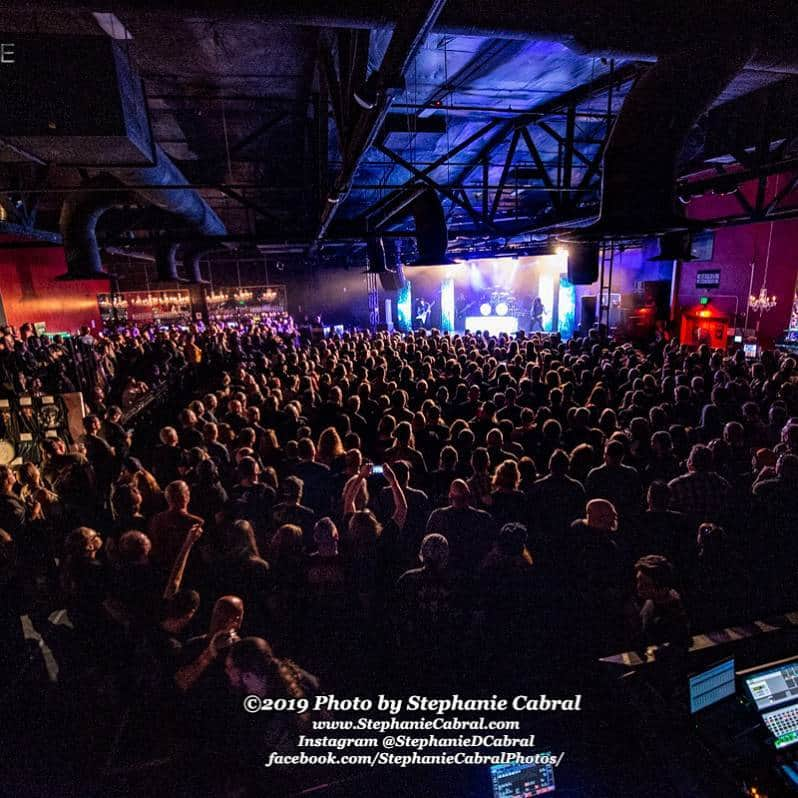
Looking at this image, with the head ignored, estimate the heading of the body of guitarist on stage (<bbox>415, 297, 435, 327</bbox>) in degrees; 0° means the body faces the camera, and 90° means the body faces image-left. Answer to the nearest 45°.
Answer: approximately 0°

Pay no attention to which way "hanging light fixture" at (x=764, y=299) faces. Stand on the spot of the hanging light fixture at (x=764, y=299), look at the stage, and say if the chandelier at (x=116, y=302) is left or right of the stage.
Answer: left

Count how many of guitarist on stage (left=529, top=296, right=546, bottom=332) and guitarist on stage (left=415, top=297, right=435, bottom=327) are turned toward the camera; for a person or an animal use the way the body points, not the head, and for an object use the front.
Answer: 2

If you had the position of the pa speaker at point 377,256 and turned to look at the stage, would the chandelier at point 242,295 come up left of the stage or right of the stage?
left

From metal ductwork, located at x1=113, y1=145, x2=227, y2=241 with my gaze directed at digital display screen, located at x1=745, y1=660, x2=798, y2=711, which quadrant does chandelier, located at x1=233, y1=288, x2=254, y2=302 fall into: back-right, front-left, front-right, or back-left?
back-left

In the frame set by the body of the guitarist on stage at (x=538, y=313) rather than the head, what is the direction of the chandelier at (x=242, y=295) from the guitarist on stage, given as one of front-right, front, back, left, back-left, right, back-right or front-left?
right
